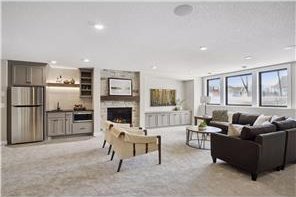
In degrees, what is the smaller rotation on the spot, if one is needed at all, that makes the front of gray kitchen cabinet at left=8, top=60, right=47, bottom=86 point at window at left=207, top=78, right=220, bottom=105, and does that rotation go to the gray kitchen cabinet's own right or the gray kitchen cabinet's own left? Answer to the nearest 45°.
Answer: approximately 90° to the gray kitchen cabinet's own left

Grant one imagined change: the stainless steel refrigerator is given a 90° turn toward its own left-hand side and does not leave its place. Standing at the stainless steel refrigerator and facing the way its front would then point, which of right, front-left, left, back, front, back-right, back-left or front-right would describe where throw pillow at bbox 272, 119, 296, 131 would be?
front-right

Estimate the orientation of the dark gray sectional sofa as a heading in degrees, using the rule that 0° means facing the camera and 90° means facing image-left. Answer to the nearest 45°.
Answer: approximately 135°

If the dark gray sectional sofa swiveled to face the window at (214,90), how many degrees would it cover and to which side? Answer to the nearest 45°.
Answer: approximately 45° to its right

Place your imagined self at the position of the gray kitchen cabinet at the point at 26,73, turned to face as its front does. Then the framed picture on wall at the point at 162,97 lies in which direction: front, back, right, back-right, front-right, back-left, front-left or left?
left

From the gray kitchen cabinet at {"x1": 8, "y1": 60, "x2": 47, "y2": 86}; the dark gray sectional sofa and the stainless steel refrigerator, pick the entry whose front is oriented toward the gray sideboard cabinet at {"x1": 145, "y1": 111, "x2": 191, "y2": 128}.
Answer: the dark gray sectional sofa

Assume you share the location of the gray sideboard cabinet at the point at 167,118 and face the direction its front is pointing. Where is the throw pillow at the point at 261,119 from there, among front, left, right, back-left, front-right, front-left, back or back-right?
front

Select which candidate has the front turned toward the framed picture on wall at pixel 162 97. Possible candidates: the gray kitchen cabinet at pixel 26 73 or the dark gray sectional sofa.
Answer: the dark gray sectional sofa

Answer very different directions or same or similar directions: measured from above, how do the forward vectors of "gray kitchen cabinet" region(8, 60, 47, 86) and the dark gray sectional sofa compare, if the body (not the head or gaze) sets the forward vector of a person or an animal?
very different directions

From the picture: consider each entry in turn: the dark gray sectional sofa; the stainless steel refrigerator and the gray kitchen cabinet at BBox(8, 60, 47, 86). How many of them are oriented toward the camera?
2

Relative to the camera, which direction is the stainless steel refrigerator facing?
toward the camera

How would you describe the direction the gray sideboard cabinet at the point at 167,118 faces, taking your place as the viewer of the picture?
facing the viewer and to the right of the viewer

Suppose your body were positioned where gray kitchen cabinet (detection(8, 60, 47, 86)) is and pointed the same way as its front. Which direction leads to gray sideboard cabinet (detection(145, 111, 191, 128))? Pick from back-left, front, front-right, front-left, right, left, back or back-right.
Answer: left

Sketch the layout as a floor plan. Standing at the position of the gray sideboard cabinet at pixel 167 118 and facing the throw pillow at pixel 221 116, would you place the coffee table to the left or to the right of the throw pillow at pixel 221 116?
right
